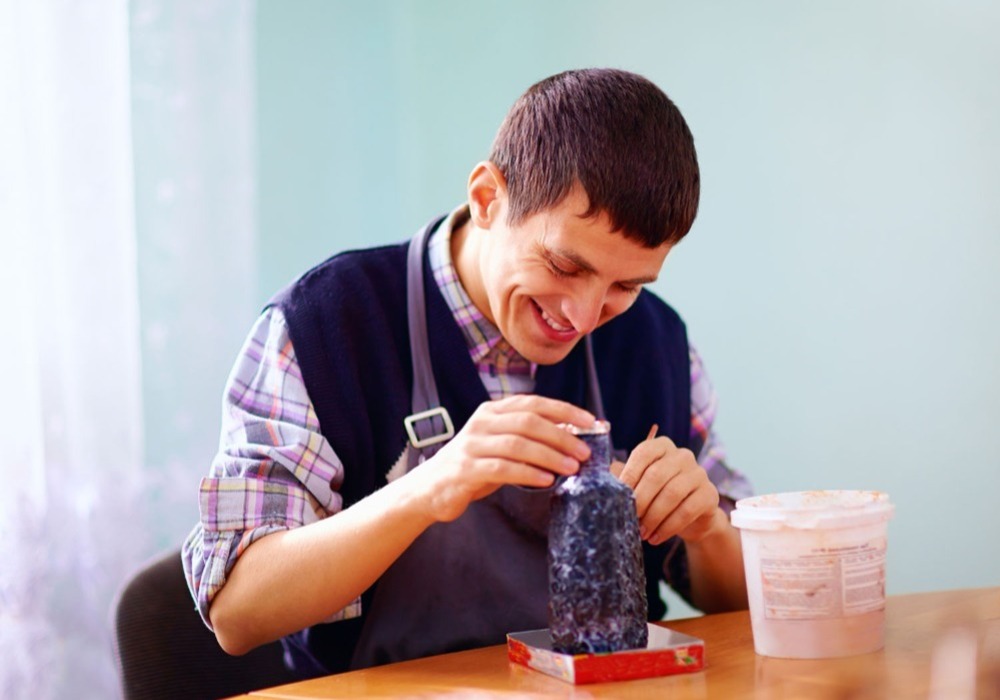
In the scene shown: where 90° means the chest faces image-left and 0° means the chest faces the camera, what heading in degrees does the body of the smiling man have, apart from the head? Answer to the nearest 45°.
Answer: approximately 315°
